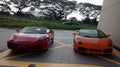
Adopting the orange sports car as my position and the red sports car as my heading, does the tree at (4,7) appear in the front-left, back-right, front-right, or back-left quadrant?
front-right

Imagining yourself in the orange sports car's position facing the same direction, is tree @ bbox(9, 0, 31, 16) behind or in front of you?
behind

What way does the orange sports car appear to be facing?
toward the camera

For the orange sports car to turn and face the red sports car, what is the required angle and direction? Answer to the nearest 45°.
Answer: approximately 90° to its right

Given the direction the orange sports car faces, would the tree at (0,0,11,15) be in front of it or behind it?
behind

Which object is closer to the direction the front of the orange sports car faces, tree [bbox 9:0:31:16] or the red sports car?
the red sports car
